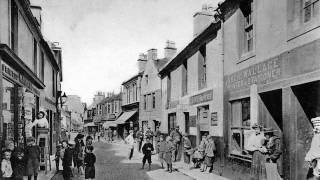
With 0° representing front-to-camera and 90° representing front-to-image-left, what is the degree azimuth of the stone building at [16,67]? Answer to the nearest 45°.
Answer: approximately 270°

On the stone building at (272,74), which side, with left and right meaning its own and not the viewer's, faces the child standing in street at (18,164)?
front

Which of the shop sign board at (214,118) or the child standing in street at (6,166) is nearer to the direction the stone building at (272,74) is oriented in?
the child standing in street

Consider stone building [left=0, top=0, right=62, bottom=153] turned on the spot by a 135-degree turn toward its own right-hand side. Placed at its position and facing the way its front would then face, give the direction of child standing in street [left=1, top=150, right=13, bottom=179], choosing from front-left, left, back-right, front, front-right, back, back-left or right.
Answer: front-left
